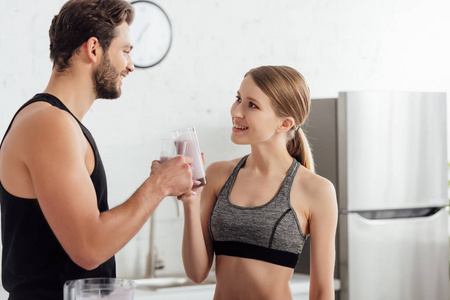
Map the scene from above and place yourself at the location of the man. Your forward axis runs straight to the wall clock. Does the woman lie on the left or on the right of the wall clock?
right

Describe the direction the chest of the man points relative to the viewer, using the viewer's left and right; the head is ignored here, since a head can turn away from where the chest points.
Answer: facing to the right of the viewer

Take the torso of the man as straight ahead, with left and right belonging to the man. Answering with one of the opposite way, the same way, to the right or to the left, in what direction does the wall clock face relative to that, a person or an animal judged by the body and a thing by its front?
to the right

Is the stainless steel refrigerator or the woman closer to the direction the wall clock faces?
the woman

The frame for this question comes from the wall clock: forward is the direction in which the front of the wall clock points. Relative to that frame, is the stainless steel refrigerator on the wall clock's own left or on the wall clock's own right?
on the wall clock's own left

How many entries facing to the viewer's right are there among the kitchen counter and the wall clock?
0

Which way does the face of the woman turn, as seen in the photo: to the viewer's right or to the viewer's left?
to the viewer's left

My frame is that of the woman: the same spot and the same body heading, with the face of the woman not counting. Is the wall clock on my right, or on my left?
on my right

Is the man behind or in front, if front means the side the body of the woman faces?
in front
